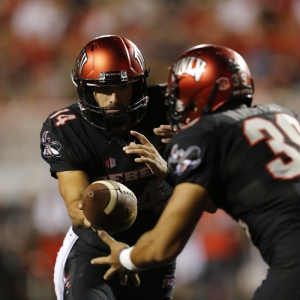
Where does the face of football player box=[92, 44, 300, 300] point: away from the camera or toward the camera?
away from the camera

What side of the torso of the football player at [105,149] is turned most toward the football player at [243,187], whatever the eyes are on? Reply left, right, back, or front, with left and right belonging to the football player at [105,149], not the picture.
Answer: front

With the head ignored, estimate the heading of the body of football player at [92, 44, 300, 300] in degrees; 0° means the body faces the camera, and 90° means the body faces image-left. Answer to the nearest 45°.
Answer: approximately 135°

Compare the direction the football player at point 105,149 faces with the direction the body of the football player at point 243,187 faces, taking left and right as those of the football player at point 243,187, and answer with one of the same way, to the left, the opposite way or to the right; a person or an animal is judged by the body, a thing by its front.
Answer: the opposite way
